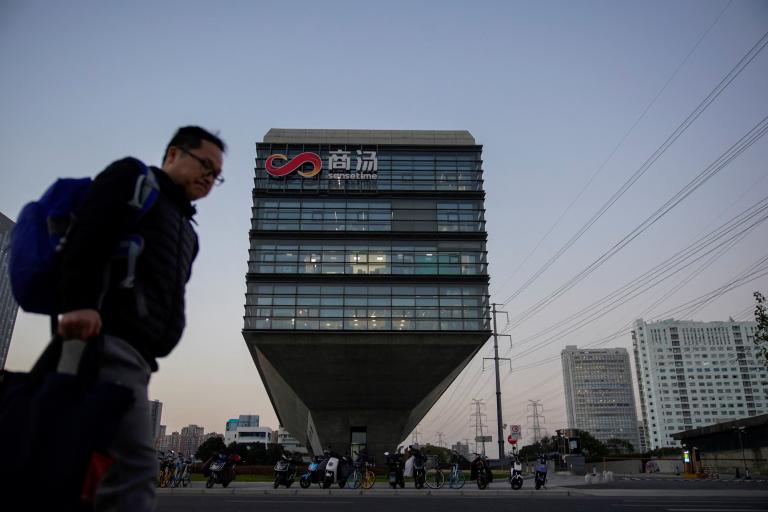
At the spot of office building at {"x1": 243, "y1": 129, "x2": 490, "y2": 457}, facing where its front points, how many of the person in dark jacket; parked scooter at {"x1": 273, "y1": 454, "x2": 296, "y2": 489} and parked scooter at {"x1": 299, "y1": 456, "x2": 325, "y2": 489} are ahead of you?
3

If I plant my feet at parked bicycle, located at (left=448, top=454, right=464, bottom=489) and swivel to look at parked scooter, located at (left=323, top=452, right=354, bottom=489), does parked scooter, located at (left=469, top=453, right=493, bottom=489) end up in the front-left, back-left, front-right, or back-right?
back-left

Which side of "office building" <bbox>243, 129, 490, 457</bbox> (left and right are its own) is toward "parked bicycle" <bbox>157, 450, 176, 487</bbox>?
front

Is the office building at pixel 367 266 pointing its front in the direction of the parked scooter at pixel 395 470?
yes

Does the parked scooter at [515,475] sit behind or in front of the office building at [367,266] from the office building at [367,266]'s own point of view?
in front

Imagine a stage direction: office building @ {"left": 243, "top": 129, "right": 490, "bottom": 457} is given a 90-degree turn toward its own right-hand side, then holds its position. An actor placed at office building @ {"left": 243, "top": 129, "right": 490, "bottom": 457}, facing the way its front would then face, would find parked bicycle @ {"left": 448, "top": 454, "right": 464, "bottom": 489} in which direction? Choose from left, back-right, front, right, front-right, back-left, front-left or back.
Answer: left

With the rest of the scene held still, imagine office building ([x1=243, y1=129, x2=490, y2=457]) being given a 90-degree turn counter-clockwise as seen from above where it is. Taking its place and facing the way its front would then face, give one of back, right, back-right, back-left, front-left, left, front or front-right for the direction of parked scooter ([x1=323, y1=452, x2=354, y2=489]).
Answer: right

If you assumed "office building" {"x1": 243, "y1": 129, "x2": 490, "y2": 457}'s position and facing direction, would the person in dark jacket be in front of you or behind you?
in front

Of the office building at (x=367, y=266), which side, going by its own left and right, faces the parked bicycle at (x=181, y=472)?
front

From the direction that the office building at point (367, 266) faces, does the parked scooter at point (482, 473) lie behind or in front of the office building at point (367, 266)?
in front

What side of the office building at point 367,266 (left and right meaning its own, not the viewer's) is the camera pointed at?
front
